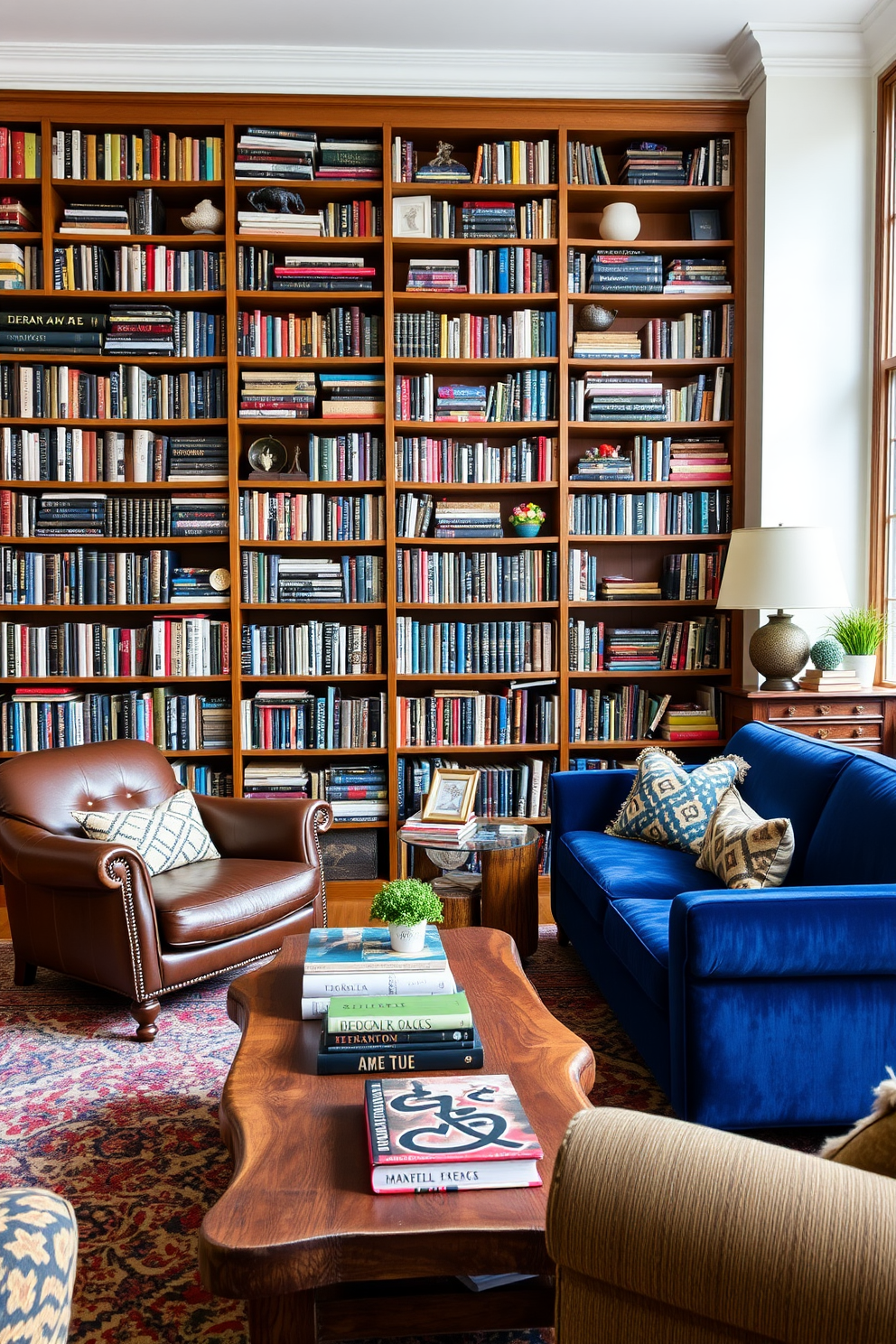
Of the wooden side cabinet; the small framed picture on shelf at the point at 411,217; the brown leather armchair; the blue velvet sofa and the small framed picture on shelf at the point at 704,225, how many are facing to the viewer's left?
1

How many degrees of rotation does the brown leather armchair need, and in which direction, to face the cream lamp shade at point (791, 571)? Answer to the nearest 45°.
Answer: approximately 45° to its left

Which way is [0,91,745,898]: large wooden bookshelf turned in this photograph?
toward the camera

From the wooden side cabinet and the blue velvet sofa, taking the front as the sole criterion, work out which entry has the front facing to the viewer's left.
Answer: the blue velvet sofa

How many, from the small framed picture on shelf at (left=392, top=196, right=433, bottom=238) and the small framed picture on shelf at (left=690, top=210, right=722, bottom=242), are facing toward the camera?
2

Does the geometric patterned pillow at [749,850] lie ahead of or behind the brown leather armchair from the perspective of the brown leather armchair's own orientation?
ahead

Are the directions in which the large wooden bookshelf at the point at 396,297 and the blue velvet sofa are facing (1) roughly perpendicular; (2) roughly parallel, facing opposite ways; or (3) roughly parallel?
roughly perpendicular

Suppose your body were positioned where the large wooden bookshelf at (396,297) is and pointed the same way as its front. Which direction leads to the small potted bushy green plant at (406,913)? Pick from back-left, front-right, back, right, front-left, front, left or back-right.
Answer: front

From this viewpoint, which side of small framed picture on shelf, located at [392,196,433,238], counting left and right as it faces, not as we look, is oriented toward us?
front

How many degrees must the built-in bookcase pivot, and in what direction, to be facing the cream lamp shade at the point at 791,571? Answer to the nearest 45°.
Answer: approximately 45° to its left

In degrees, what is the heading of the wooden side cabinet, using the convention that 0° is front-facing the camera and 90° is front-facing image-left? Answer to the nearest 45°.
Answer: approximately 0°

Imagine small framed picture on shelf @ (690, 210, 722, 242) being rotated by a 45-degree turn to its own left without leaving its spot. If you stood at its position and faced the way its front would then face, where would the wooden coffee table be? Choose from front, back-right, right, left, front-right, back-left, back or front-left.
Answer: front-right
